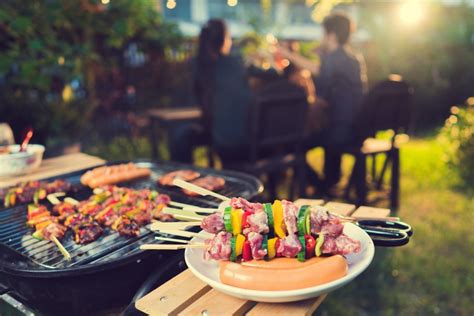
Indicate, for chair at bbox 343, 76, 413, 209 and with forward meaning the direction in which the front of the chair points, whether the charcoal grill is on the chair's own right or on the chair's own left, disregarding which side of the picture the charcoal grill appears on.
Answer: on the chair's own left

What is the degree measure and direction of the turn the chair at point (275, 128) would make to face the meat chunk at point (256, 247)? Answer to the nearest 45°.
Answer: approximately 135° to its left

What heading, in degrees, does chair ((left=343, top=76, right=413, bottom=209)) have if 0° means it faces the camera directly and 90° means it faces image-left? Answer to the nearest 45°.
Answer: approximately 135°

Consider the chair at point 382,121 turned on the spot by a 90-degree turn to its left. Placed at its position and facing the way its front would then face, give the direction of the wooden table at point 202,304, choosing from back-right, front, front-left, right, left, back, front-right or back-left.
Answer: front-left

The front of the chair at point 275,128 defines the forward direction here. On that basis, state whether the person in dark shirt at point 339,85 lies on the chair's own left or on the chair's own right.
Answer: on the chair's own right

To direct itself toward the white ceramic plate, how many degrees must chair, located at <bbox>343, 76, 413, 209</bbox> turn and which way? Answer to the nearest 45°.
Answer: approximately 135° to its left

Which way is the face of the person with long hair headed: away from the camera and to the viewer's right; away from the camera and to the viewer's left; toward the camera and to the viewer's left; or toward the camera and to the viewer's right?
away from the camera and to the viewer's right

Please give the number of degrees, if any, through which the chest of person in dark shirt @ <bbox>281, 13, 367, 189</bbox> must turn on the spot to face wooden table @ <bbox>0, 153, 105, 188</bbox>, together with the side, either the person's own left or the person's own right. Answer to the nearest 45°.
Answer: approximately 90° to the person's own left

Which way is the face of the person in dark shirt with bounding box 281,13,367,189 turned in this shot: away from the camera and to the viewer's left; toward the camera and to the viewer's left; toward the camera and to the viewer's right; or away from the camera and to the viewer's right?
away from the camera and to the viewer's left

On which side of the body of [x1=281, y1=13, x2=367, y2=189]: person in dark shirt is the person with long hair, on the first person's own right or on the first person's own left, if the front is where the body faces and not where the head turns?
on the first person's own left

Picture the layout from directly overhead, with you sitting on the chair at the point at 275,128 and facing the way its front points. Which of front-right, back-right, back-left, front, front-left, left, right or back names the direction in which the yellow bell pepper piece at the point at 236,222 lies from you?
back-left

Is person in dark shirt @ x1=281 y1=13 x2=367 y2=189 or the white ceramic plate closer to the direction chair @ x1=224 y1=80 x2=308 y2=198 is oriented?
the person in dark shirt
